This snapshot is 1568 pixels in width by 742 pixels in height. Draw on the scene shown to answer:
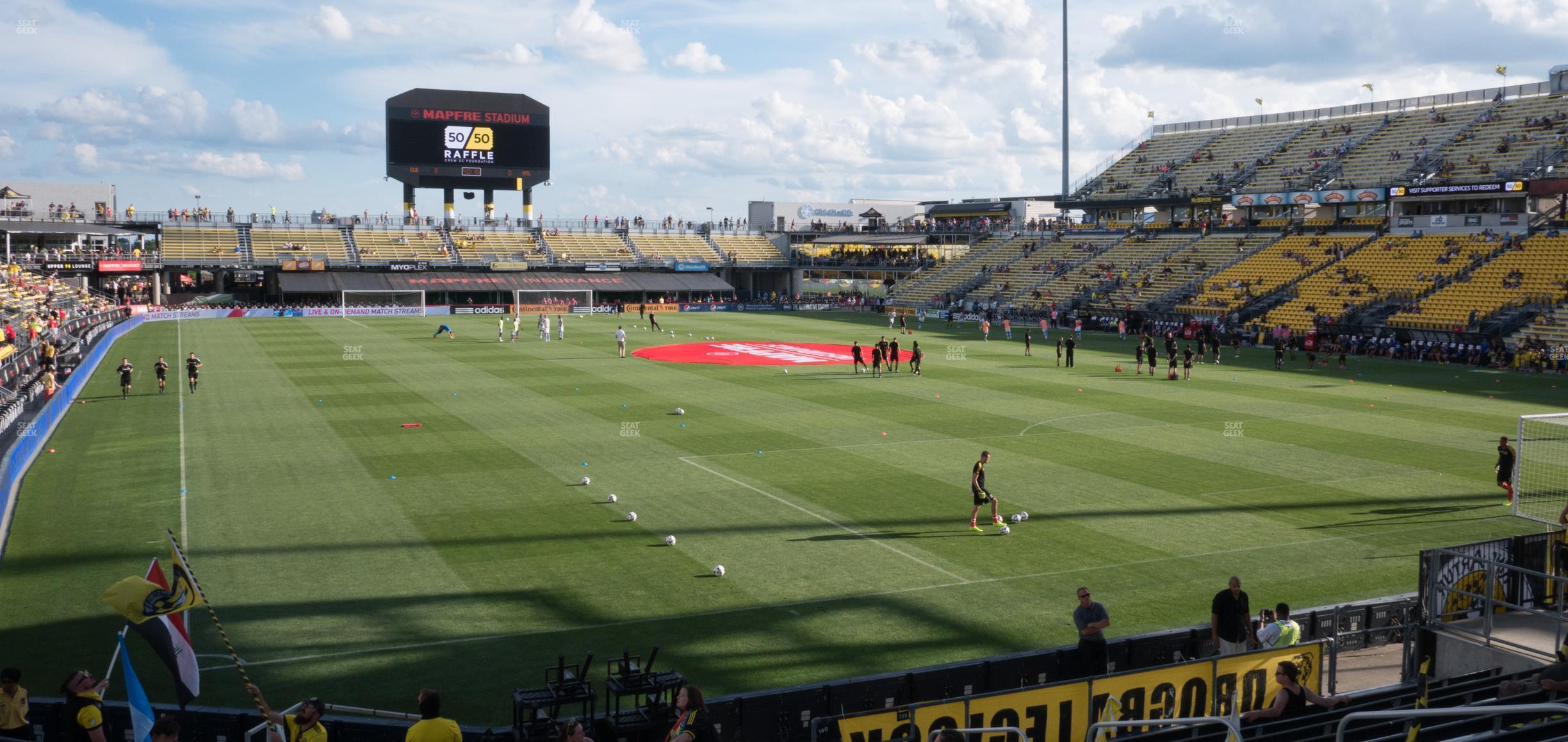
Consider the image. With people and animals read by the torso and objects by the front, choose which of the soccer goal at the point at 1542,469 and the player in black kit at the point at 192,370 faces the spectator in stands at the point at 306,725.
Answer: the player in black kit

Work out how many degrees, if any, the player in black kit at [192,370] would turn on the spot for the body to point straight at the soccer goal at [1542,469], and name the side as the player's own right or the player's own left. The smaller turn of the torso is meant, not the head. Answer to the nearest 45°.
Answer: approximately 45° to the player's own left

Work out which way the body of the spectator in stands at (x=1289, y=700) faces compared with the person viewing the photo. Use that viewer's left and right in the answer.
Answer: facing away from the viewer and to the left of the viewer

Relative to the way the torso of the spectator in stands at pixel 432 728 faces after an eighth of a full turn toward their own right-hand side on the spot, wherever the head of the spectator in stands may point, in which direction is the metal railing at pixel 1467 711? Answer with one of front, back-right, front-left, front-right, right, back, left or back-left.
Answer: right

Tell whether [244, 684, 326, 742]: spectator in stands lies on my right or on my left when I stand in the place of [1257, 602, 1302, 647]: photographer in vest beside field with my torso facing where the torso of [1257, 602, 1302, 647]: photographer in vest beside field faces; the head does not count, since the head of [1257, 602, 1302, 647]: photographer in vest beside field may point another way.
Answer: on my left

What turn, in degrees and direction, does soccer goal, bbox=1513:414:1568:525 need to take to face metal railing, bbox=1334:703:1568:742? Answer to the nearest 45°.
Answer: approximately 135° to its left

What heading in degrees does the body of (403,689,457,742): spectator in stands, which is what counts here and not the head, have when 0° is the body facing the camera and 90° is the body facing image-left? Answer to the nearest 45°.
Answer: approximately 180°

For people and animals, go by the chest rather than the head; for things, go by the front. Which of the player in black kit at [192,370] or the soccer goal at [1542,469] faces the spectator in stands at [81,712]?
the player in black kit

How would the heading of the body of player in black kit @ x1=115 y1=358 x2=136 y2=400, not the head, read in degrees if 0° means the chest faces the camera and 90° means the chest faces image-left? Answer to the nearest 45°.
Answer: approximately 0°

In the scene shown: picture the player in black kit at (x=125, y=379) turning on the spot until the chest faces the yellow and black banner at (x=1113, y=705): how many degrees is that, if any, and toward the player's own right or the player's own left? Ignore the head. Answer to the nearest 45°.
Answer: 0° — they already face it

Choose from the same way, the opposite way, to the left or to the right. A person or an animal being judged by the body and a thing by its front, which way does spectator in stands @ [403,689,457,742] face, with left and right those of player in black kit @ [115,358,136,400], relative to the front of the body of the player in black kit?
the opposite way

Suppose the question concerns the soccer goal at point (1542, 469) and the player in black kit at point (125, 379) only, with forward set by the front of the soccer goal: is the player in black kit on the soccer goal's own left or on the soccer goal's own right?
on the soccer goal's own left

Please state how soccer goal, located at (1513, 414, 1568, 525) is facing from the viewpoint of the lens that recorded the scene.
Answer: facing away from the viewer and to the left of the viewer

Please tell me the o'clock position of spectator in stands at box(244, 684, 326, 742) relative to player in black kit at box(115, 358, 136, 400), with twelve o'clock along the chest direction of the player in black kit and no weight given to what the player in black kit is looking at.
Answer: The spectator in stands is roughly at 12 o'clock from the player in black kit.

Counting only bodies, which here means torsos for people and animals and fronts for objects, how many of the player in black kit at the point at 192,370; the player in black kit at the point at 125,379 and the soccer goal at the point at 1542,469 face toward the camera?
2

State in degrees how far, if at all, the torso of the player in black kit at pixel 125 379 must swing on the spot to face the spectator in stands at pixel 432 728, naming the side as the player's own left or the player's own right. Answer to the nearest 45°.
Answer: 0° — they already face them

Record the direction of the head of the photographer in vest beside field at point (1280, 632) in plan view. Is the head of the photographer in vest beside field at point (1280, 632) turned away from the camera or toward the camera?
away from the camera
